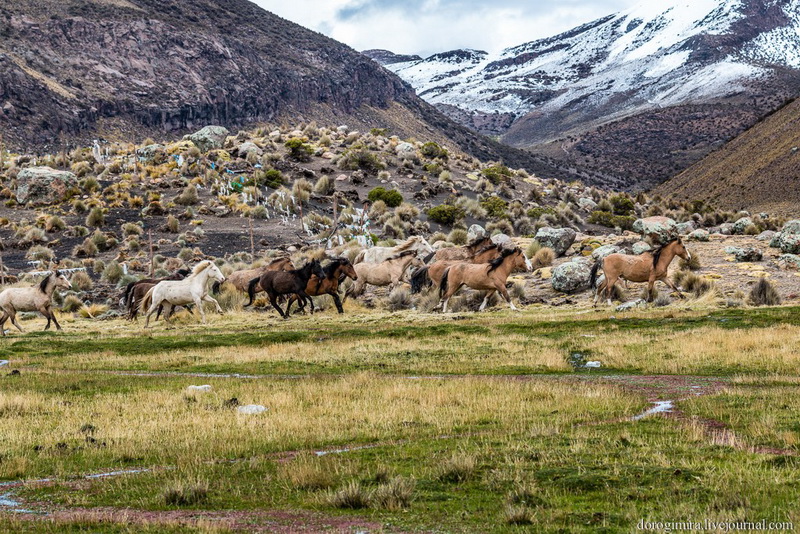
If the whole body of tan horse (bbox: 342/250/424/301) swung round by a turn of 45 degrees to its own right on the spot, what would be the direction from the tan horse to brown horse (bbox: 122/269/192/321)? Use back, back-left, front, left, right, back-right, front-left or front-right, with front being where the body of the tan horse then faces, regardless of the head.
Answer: back-right

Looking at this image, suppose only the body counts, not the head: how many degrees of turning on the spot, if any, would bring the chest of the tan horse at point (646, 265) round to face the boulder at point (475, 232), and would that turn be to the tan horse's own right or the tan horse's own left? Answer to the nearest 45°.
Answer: approximately 135° to the tan horse's own left

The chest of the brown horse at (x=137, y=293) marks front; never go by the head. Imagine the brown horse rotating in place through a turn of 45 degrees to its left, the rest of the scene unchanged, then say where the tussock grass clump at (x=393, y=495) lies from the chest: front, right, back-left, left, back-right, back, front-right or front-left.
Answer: back-right

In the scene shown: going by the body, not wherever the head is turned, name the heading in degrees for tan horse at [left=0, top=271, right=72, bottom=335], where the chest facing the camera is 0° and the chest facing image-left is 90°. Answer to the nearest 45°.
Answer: approximately 270°

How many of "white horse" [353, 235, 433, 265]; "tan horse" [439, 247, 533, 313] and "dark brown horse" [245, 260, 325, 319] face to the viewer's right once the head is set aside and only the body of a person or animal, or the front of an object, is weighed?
3

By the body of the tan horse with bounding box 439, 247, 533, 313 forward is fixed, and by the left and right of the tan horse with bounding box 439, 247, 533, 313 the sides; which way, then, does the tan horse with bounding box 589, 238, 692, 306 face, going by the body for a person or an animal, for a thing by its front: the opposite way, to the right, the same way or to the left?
the same way

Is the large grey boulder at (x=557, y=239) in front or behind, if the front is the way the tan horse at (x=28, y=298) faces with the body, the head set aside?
in front

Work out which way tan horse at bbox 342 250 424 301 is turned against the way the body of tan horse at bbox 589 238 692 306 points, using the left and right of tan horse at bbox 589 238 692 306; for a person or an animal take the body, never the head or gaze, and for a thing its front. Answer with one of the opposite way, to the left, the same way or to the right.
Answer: the same way

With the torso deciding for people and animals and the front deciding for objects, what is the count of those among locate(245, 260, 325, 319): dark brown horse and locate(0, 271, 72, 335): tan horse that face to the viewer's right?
2

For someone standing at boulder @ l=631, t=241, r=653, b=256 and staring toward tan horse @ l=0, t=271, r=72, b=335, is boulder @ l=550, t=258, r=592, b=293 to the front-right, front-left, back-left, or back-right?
front-left

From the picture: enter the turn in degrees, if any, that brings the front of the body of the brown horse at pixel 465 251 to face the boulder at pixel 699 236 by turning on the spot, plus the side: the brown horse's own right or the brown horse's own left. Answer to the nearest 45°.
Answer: approximately 45° to the brown horse's own left

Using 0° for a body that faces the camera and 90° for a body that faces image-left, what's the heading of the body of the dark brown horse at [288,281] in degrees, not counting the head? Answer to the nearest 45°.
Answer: approximately 270°

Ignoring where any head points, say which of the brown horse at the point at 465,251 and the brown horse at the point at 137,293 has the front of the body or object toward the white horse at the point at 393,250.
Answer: the brown horse at the point at 137,293

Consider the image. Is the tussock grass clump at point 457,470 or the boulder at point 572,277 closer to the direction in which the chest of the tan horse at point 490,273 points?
the boulder

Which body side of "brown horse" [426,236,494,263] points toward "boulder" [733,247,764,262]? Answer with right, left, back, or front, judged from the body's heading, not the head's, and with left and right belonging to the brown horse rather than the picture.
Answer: front

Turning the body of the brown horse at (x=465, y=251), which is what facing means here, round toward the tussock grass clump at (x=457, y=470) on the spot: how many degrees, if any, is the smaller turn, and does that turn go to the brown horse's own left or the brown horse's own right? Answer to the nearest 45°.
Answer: approximately 90° to the brown horse's own right

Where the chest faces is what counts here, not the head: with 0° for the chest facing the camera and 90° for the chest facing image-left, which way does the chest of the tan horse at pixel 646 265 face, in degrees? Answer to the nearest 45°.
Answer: approximately 270°

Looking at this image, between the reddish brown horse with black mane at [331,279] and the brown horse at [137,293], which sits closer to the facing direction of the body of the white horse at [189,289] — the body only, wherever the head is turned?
the reddish brown horse with black mane

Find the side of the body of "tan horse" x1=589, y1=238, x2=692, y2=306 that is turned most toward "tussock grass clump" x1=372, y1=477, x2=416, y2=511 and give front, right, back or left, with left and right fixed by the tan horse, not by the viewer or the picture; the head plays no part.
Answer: right

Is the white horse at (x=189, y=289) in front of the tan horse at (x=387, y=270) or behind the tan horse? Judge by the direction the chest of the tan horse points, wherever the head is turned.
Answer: behind

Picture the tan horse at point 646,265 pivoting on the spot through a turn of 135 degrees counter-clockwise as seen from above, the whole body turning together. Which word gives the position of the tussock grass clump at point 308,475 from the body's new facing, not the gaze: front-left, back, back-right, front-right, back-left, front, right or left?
back-left
